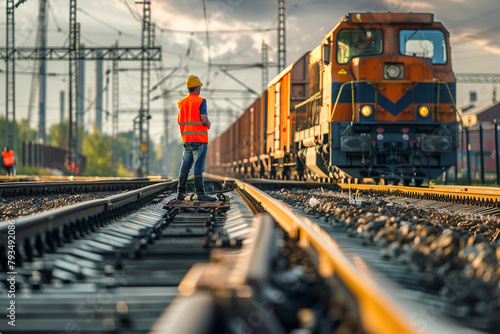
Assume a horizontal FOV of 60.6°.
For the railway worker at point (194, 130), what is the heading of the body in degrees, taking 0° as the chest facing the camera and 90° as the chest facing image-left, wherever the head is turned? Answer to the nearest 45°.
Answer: approximately 225°

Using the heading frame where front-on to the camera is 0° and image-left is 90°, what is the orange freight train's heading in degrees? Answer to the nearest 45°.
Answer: approximately 0°

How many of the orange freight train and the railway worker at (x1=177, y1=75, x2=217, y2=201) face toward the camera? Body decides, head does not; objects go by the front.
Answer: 1

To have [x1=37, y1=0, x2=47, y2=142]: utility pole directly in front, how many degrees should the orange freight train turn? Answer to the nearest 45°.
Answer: approximately 135° to its right

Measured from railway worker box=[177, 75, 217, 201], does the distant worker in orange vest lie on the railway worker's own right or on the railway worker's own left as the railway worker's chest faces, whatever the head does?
on the railway worker's own left

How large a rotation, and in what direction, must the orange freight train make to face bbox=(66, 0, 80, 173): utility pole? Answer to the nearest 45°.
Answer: approximately 135° to its right
